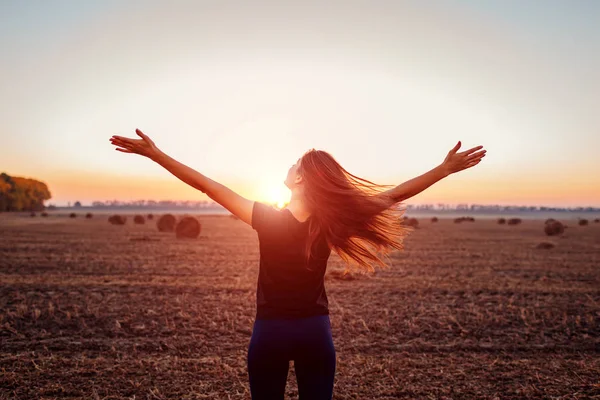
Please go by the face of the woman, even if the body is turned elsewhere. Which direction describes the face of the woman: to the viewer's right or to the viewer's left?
to the viewer's left

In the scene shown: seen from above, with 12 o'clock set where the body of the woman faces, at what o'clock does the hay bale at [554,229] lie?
The hay bale is roughly at 1 o'clock from the woman.

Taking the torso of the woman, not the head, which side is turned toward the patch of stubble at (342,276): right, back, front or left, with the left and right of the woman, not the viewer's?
front

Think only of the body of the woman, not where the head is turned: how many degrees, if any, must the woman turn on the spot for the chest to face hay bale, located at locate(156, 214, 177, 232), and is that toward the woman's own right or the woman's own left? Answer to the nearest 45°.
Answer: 0° — they already face it

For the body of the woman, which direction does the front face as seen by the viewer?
away from the camera
